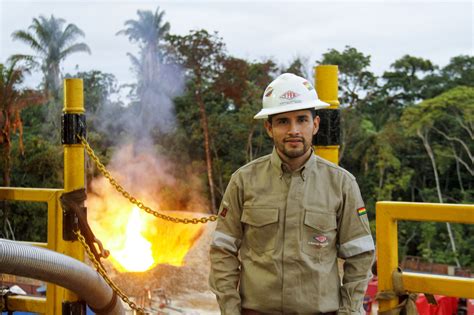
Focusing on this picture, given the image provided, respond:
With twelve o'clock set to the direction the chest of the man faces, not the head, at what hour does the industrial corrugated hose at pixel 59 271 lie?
The industrial corrugated hose is roughly at 4 o'clock from the man.

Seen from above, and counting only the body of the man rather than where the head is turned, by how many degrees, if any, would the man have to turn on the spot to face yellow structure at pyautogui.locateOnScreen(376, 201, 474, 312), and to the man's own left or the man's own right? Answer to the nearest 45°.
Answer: approximately 135° to the man's own left

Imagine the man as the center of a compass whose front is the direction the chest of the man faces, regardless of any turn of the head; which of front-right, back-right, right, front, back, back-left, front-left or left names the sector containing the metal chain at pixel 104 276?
back-right

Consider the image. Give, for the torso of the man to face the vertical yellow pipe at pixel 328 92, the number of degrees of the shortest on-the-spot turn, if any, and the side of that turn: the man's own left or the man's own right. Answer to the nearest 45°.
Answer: approximately 180°

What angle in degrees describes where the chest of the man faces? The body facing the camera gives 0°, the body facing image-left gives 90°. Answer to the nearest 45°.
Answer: approximately 0°

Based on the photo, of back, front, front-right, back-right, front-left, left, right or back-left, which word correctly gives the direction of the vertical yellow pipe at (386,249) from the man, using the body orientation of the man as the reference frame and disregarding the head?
back-left

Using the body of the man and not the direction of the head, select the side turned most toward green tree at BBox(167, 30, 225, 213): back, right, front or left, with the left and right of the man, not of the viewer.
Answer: back

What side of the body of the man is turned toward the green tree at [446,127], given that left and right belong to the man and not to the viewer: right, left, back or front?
back

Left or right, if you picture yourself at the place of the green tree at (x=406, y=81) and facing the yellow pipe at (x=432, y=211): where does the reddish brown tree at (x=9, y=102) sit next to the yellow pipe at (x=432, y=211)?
right
